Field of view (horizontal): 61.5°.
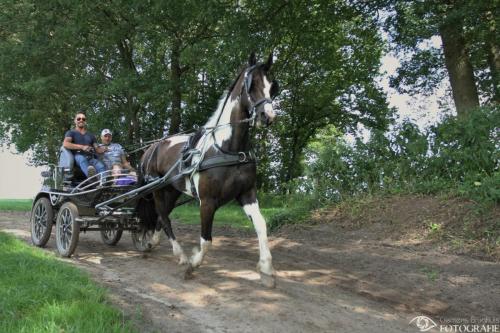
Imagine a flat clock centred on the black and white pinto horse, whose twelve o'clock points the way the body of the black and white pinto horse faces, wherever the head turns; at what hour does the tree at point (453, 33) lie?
The tree is roughly at 9 o'clock from the black and white pinto horse.

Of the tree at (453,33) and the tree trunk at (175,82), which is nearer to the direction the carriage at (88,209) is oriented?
the tree

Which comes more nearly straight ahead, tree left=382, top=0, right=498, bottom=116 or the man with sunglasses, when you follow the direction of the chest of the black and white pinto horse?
the tree

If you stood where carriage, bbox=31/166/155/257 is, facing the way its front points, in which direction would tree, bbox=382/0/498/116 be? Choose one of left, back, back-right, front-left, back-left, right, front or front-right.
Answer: front-left

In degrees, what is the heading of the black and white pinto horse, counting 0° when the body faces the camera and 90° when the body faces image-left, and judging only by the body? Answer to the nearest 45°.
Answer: approximately 315°

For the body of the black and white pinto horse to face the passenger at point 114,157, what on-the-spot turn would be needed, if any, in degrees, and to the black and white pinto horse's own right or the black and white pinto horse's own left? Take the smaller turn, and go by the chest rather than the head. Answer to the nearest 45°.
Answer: approximately 180°

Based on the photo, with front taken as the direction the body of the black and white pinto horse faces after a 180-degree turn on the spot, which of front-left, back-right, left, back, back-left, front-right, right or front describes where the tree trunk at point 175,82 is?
front-right

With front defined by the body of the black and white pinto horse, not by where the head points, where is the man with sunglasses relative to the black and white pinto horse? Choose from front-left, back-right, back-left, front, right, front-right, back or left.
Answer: back

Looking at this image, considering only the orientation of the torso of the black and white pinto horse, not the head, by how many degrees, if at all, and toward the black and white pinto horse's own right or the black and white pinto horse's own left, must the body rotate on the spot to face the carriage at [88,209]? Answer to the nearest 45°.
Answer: approximately 180°

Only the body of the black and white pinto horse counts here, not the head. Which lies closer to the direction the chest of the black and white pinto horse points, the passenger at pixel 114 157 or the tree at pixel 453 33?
the tree
